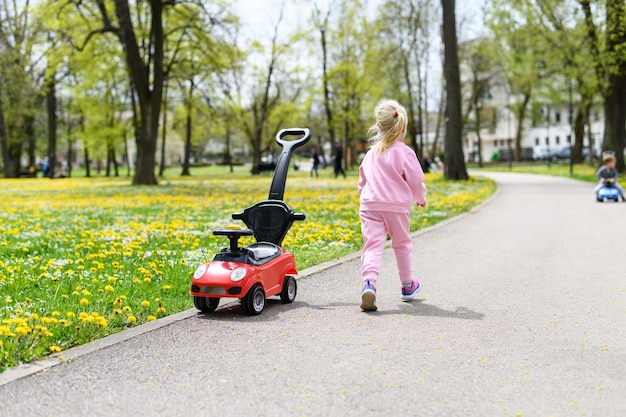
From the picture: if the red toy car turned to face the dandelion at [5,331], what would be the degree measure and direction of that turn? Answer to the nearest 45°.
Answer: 0° — it already faces it

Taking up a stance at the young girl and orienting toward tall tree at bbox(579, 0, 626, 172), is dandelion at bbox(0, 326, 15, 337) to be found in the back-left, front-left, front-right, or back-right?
back-left

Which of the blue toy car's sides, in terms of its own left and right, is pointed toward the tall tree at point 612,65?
back

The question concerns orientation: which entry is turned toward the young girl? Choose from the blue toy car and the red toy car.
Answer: the blue toy car

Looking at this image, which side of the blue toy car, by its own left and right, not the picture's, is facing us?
front

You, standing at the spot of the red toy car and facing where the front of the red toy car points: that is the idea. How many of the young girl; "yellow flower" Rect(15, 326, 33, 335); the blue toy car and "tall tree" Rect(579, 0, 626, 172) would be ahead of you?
1

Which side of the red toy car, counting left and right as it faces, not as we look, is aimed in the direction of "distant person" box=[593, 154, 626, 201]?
back

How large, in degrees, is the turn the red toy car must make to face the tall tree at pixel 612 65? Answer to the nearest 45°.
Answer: approximately 180°

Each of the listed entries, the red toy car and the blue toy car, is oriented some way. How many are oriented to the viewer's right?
0

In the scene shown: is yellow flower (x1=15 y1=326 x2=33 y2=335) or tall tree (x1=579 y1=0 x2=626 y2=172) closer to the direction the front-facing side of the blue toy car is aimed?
the yellow flower

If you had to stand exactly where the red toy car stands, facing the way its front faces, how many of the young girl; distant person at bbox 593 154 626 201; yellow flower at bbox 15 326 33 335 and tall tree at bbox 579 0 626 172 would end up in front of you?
1

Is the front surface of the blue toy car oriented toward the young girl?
yes

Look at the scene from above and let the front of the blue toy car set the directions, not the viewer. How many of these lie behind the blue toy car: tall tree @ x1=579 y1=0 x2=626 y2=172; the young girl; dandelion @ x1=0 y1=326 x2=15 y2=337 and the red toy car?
1

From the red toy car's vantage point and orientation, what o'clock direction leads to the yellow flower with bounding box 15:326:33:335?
The yellow flower is roughly at 12 o'clock from the red toy car.
